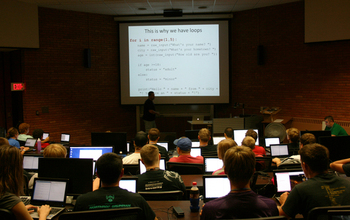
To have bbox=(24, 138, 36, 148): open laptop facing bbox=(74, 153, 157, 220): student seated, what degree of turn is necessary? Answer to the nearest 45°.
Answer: approximately 45° to its left

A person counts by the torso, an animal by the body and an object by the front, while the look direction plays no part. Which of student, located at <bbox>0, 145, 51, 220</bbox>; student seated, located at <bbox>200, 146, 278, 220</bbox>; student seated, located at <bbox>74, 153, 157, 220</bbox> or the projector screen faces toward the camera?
the projector screen

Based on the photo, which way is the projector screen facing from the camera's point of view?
toward the camera

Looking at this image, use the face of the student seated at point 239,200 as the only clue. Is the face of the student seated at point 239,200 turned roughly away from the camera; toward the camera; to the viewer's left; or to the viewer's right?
away from the camera

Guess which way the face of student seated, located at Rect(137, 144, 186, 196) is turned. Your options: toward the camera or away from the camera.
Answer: away from the camera

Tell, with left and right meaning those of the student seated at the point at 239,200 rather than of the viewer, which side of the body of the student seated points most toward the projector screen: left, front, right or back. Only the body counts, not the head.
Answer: front

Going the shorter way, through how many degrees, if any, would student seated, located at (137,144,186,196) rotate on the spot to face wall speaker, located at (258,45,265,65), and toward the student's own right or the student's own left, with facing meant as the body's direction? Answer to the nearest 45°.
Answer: approximately 45° to the student's own right

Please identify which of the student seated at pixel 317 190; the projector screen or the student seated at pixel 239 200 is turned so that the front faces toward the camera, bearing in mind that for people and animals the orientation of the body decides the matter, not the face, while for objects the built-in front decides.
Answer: the projector screen

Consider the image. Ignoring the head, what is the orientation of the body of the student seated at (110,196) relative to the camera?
away from the camera

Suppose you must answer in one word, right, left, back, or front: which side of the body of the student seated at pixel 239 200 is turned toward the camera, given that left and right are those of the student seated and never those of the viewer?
back

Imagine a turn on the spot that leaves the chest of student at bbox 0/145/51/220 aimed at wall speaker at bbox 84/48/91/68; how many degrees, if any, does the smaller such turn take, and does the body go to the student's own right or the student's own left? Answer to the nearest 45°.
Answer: approximately 45° to the student's own left

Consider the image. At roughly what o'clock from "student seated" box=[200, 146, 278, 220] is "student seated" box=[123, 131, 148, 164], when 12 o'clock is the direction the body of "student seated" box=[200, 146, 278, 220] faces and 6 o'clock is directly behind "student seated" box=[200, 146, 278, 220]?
"student seated" box=[123, 131, 148, 164] is roughly at 11 o'clock from "student seated" box=[200, 146, 278, 220].
